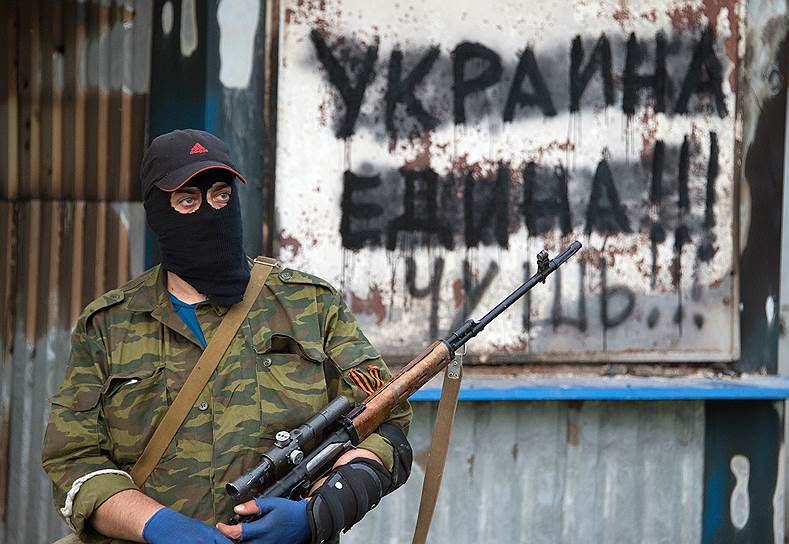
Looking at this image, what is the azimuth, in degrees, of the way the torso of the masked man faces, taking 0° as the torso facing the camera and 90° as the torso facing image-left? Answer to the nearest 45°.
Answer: approximately 0°
